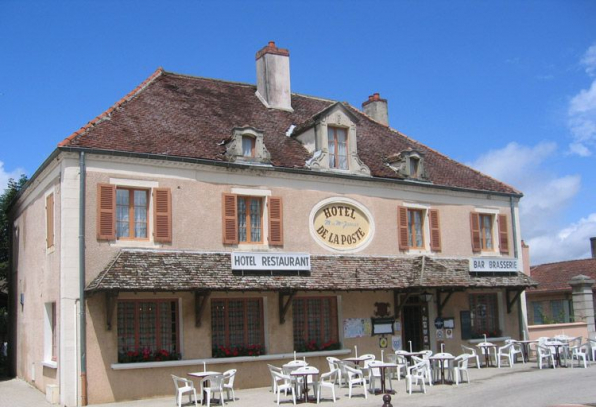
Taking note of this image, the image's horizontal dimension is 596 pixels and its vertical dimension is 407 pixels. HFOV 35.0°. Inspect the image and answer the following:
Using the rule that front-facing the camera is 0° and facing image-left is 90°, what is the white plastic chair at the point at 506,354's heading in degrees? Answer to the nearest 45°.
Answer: approximately 90°

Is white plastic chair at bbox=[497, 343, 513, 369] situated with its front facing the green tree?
yes

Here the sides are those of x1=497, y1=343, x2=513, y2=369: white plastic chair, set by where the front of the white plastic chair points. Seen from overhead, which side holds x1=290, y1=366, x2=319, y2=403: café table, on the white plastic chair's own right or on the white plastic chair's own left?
on the white plastic chair's own left
